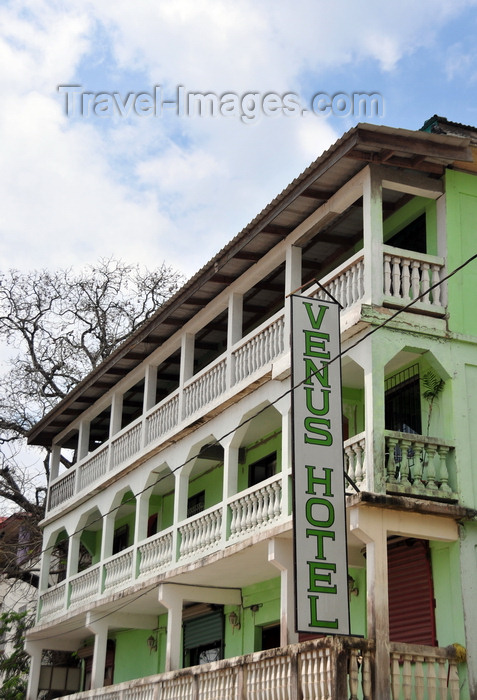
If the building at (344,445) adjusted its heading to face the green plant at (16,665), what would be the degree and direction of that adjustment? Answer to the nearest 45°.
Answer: approximately 90° to its right

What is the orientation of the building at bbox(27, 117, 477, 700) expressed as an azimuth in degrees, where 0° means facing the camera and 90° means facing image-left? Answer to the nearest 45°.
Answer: approximately 45°
